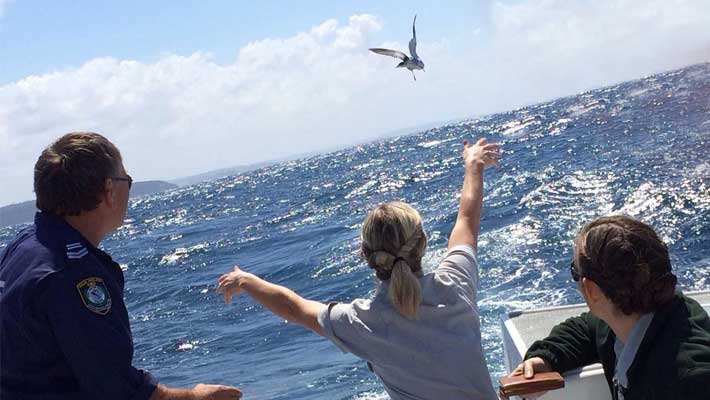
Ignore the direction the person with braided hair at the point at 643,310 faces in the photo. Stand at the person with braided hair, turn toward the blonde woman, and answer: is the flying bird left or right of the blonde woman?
right

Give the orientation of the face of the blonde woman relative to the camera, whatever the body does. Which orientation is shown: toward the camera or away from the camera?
away from the camera

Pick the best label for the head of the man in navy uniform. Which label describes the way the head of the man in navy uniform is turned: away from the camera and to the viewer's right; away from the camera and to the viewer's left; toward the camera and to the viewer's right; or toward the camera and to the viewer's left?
away from the camera and to the viewer's right

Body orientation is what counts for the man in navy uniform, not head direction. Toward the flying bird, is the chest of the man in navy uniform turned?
yes

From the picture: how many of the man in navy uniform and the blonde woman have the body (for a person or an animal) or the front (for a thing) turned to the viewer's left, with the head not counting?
0

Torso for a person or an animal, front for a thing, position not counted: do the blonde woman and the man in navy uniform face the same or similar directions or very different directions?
same or similar directions

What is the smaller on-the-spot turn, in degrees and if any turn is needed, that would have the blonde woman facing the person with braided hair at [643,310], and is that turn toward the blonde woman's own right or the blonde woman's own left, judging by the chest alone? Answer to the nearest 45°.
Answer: approximately 135° to the blonde woman's own right

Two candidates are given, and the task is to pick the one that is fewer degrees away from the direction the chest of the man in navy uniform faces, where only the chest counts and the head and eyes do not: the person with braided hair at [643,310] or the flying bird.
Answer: the flying bird

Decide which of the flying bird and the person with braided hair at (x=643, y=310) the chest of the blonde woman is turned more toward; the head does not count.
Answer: the flying bird

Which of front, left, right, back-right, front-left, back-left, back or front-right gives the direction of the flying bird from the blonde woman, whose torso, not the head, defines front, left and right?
front

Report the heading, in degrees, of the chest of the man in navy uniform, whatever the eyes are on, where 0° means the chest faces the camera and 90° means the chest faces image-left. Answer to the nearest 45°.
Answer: approximately 225°

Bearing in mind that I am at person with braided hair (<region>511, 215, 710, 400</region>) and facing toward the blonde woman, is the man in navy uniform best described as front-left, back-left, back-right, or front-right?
front-left

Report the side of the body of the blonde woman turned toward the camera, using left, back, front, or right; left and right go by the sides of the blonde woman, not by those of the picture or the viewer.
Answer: back

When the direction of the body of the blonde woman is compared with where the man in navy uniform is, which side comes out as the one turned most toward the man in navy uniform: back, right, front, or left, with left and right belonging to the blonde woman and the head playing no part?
left

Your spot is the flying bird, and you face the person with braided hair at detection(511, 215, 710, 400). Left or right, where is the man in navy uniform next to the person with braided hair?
right

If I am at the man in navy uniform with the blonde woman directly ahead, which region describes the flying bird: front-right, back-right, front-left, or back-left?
front-left
